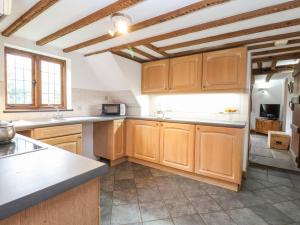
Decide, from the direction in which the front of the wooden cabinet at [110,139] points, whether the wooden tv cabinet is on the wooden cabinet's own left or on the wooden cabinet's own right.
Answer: on the wooden cabinet's own left

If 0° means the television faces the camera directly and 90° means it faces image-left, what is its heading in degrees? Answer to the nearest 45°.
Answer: approximately 0°

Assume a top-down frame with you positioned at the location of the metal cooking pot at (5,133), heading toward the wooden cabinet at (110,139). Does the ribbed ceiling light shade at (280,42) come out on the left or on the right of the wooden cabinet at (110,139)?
right

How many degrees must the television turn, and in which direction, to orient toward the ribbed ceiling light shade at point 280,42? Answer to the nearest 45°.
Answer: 0° — it already faces it

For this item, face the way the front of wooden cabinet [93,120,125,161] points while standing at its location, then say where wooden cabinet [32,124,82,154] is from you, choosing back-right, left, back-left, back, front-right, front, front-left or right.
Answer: right

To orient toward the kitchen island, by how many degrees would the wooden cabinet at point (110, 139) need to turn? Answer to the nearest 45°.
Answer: approximately 45° to its right

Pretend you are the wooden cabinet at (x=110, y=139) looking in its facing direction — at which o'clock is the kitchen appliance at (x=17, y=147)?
The kitchen appliance is roughly at 2 o'clock from the wooden cabinet.

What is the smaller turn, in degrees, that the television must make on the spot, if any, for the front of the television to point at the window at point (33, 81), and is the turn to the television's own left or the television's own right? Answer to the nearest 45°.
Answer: approximately 45° to the television's own right

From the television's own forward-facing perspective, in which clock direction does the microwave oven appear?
The microwave oven is roughly at 1 o'clock from the television.

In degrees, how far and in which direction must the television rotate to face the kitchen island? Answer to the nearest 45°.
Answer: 0° — it already faces it
